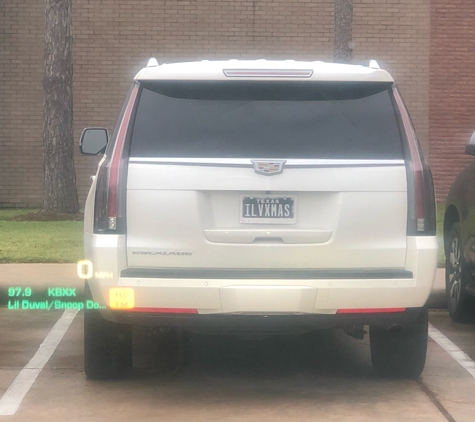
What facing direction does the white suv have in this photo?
away from the camera
